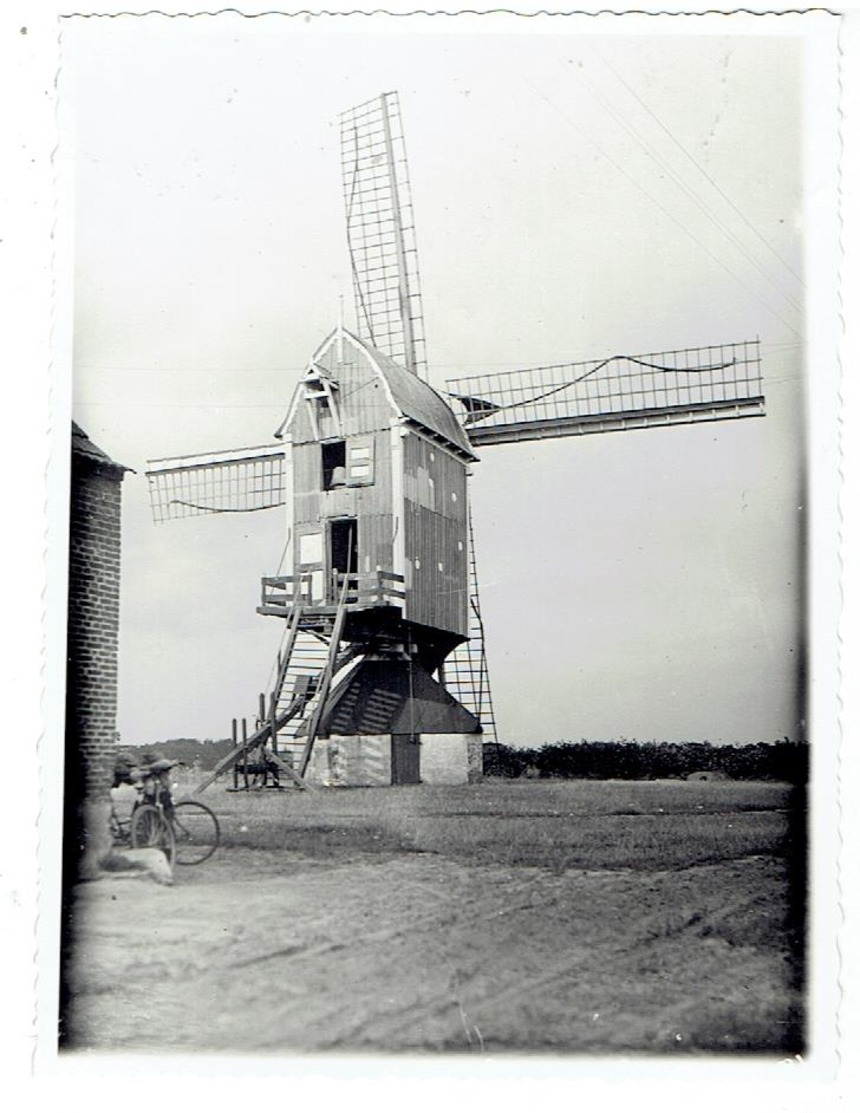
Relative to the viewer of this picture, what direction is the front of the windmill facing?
facing away from the viewer and to the right of the viewer

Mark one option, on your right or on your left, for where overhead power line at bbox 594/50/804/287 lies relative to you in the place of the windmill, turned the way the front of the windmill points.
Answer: on your right

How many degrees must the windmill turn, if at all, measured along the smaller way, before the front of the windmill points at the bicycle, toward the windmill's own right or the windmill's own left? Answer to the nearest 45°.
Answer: approximately 45° to the windmill's own left

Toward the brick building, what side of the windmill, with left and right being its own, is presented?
back
